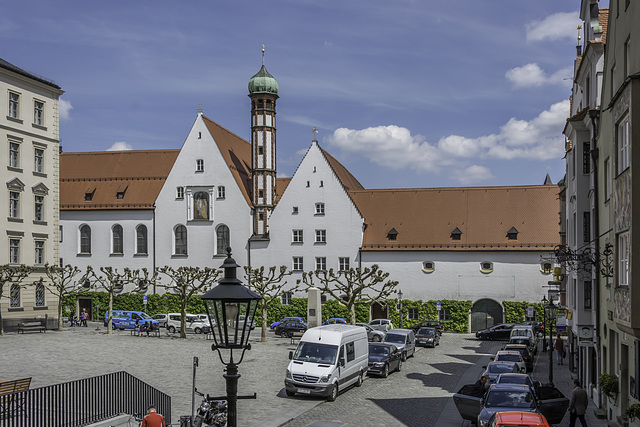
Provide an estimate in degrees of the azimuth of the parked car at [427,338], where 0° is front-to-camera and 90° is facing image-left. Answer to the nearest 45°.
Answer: approximately 45°

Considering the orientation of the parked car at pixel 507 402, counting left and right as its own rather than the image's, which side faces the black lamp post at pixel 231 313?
front

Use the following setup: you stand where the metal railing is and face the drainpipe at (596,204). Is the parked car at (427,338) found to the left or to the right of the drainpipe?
left

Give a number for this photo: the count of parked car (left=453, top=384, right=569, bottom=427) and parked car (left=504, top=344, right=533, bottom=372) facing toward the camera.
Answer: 1

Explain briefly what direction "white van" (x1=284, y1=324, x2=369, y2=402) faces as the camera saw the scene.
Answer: facing the viewer and to the left of the viewer

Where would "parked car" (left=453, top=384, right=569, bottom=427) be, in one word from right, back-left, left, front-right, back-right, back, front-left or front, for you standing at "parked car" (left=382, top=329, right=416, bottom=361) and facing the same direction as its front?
front-left

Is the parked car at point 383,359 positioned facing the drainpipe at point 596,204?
no

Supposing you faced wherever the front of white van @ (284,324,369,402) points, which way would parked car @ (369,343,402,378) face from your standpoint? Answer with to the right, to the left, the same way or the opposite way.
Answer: the same way

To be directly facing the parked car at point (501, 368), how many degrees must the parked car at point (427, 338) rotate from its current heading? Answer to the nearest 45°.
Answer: approximately 45° to its left

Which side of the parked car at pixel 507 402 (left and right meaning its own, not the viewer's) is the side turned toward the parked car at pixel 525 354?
back

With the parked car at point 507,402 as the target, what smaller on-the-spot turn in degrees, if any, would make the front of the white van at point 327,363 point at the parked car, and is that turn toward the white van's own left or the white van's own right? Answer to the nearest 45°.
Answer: approximately 90° to the white van's own left
